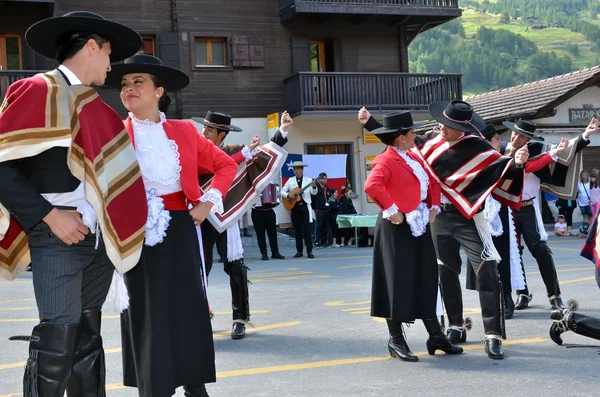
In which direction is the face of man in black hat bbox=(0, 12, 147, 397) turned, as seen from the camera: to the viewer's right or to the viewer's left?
to the viewer's right

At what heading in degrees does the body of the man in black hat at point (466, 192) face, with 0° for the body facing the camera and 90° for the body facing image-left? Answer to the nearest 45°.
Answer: approximately 45°

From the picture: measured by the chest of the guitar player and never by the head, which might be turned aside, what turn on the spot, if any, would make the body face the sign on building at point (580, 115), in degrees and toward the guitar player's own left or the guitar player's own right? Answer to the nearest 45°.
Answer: approximately 135° to the guitar player's own left

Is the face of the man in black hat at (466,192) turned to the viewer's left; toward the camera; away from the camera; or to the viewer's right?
to the viewer's left

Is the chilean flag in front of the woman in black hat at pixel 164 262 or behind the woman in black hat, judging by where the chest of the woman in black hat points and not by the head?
behind

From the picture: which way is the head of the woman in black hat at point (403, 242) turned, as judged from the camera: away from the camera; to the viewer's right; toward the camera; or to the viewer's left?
to the viewer's right

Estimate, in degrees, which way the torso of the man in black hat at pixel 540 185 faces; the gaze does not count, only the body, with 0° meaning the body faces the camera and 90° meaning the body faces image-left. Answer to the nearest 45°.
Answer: approximately 45°

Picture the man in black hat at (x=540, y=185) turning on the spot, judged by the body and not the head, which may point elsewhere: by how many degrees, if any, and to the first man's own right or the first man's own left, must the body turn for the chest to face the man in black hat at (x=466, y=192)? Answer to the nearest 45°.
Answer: approximately 45° to the first man's own left

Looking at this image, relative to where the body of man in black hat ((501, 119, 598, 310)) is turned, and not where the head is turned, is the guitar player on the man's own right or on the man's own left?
on the man's own right

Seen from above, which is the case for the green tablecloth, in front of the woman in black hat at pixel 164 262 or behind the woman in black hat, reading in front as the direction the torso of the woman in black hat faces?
behind

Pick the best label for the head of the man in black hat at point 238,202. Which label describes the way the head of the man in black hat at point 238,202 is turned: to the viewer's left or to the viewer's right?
to the viewer's left

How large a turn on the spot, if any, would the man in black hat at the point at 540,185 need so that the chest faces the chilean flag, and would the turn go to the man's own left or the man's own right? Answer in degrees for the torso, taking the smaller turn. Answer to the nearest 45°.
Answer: approximately 90° to the man's own right

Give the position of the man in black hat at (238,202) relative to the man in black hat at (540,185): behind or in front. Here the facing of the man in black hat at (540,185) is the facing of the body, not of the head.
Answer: in front

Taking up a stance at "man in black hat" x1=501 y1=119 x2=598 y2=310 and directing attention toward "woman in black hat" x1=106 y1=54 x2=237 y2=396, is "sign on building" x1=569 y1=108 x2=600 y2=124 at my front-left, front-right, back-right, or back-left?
back-right
